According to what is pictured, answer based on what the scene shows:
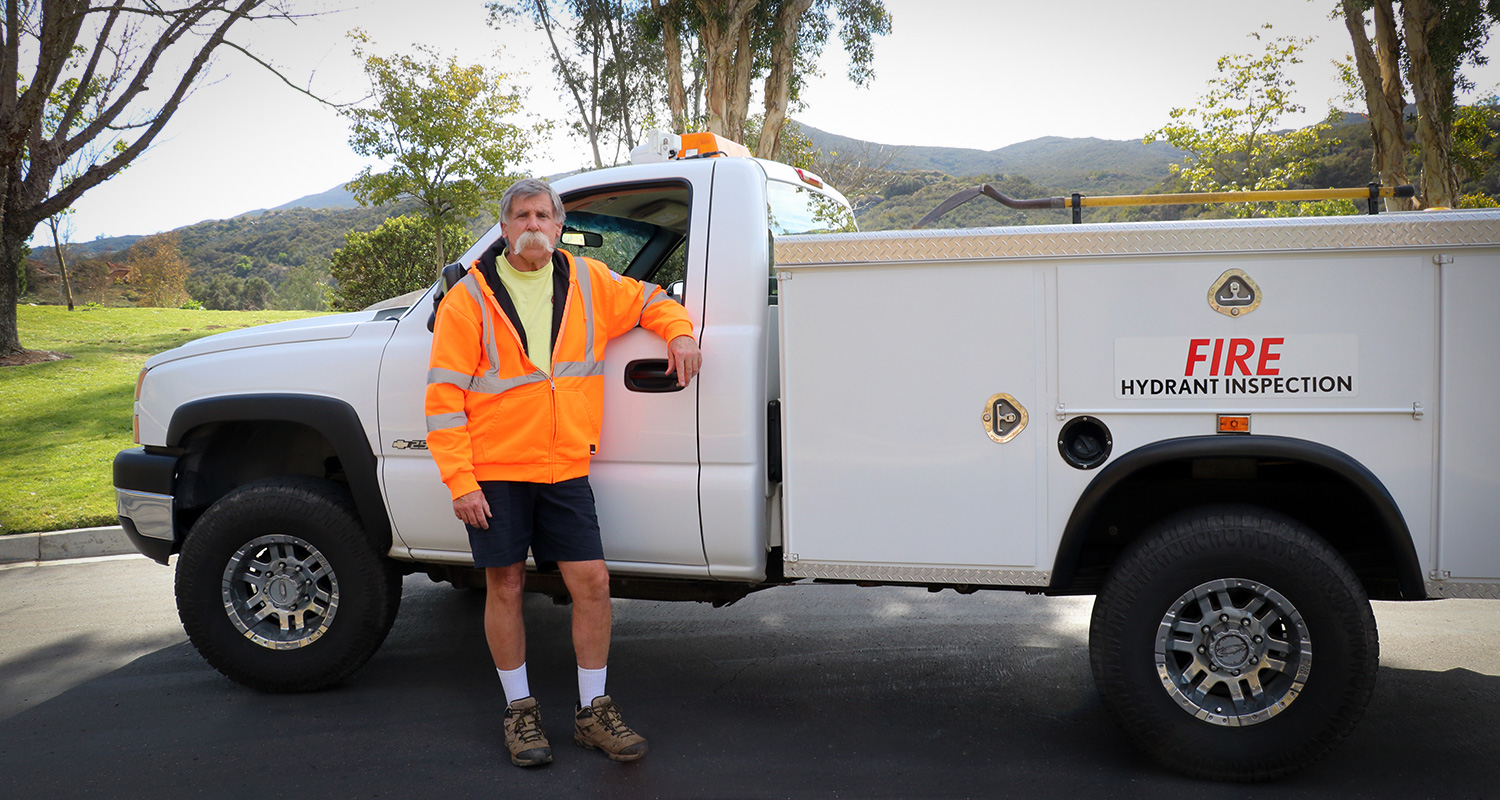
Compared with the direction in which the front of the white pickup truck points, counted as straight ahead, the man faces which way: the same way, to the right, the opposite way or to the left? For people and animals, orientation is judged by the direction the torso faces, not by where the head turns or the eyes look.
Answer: to the left

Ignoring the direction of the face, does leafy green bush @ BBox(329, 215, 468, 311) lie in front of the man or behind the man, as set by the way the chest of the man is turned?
behind

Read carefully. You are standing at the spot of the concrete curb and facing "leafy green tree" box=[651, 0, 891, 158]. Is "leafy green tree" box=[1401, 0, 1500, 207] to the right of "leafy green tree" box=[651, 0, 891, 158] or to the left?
right

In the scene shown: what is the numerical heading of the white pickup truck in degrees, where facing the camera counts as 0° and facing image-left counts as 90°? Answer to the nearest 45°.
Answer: approximately 90°

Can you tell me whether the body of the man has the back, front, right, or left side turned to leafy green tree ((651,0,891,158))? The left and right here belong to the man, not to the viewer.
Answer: back

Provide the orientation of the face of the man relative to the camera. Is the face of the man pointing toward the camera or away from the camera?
toward the camera

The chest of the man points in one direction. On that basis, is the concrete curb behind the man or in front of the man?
behind

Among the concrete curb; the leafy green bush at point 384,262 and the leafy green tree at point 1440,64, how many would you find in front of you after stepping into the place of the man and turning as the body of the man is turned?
0

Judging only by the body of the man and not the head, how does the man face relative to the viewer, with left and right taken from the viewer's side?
facing the viewer

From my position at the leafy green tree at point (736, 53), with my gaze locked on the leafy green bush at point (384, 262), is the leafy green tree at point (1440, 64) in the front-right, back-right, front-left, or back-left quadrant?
back-right
